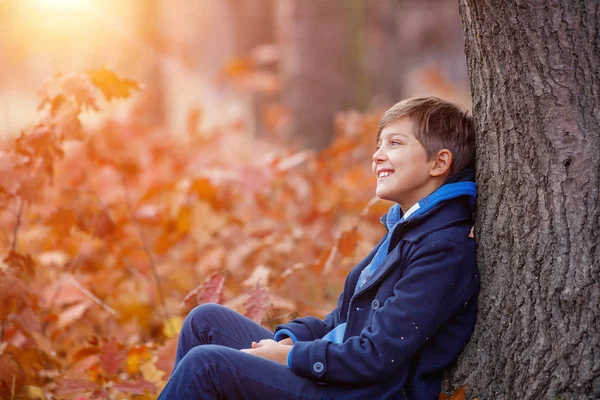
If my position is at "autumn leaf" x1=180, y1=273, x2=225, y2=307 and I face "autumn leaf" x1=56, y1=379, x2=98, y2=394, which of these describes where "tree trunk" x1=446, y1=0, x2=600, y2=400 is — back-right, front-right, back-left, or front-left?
back-left

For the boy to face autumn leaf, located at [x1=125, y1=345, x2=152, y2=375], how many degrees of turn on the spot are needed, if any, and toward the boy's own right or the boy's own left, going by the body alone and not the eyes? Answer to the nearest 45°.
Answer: approximately 45° to the boy's own right

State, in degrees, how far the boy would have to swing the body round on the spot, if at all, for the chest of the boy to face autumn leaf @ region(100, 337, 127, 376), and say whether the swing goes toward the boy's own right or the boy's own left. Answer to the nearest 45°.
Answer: approximately 45° to the boy's own right

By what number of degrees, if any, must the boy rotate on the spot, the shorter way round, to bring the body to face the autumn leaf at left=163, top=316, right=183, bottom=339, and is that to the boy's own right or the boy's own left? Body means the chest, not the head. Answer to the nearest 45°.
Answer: approximately 45° to the boy's own right

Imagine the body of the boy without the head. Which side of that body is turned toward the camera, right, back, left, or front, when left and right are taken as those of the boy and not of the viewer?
left
